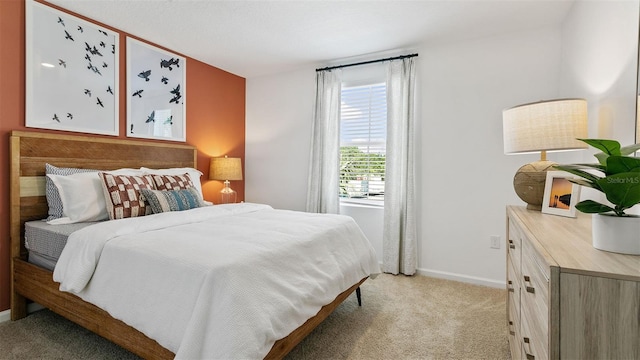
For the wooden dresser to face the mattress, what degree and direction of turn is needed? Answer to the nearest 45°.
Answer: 0° — it already faces it

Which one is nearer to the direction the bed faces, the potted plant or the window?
the potted plant

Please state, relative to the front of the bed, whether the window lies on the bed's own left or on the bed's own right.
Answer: on the bed's own left

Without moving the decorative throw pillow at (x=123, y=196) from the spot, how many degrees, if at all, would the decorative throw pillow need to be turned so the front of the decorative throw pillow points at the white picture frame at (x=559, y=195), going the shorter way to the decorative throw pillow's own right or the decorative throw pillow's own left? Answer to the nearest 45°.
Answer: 0° — it already faces it

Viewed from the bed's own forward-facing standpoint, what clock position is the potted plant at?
The potted plant is roughly at 12 o'clock from the bed.

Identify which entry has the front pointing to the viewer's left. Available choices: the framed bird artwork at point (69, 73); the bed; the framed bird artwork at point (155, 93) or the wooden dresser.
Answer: the wooden dresser

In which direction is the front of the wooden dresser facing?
to the viewer's left
